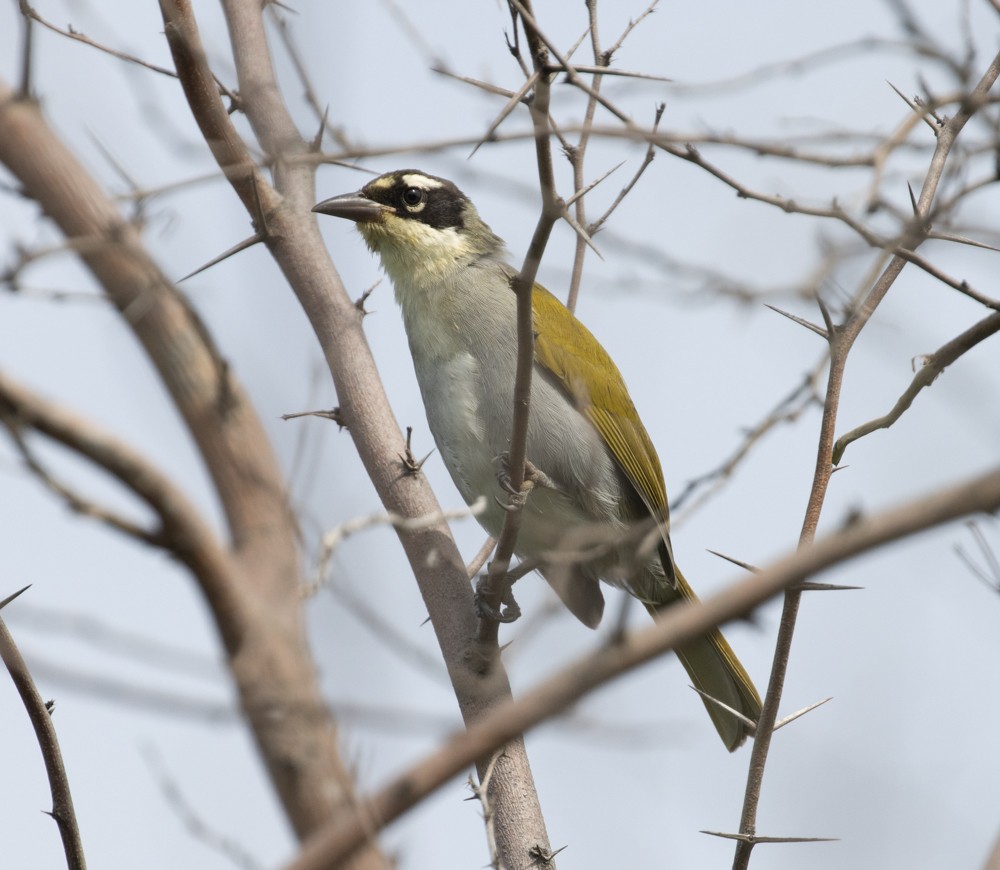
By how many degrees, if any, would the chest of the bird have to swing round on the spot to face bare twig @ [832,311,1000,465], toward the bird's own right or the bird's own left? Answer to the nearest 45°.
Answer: approximately 135° to the bird's own left

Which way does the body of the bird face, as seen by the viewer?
to the viewer's left
